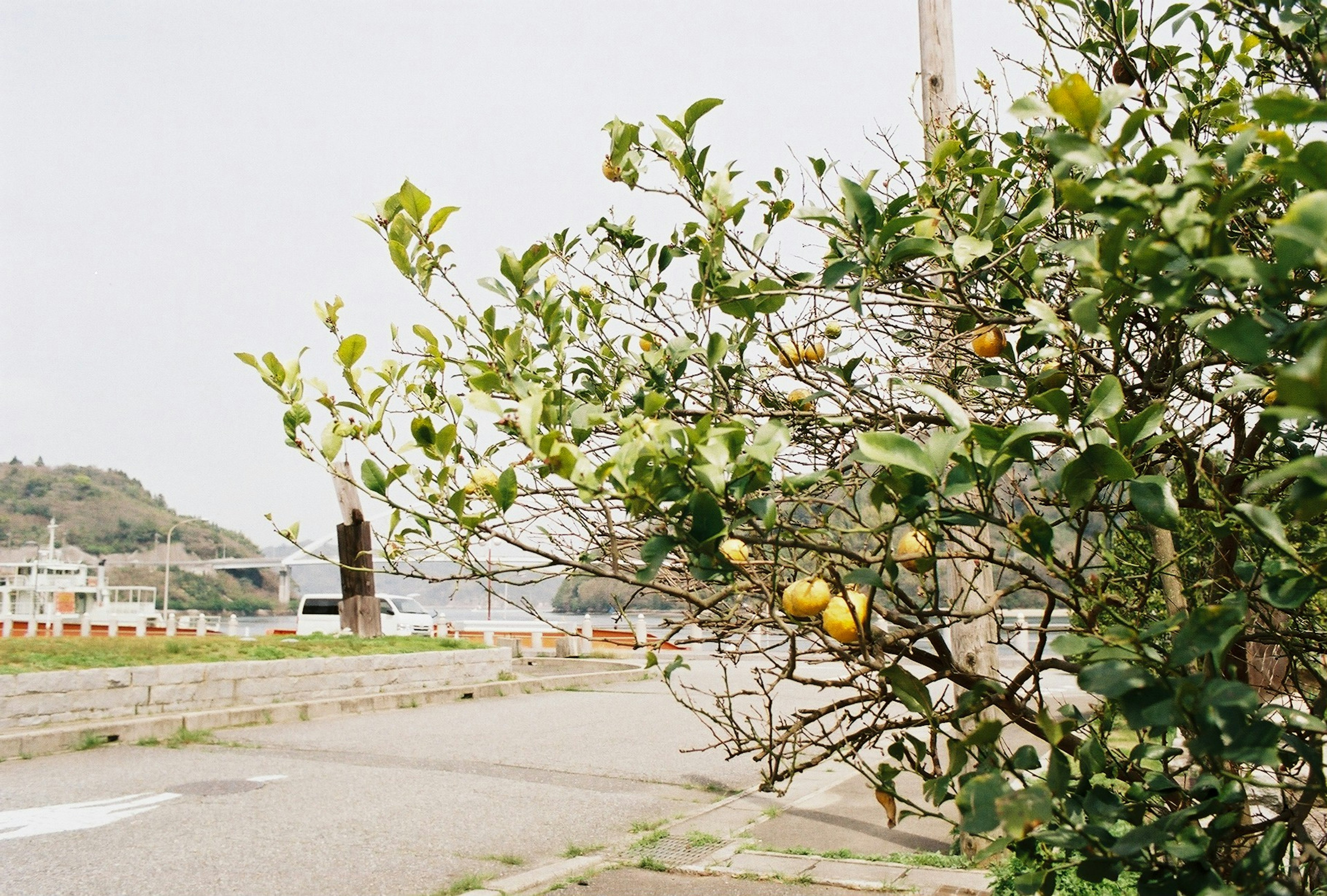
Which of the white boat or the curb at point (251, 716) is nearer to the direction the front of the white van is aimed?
the curb

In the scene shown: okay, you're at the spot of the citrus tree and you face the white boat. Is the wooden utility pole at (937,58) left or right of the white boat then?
right

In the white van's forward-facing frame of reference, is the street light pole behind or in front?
behind

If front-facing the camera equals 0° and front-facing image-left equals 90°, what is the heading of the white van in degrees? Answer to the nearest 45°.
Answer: approximately 315°

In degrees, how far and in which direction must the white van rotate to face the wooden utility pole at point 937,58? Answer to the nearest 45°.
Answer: approximately 45° to its right

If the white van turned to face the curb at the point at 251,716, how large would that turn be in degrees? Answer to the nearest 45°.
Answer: approximately 45° to its right

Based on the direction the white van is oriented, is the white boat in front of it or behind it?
behind
